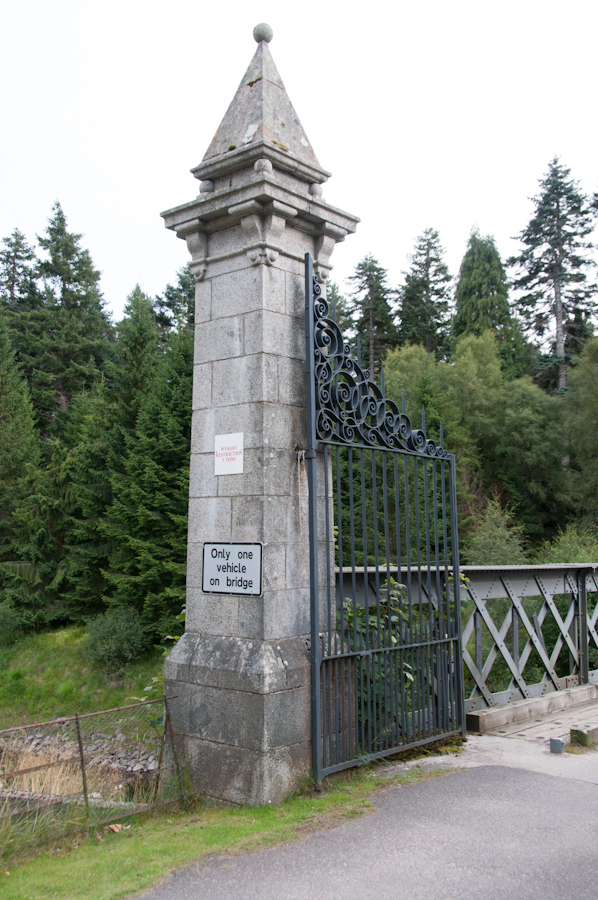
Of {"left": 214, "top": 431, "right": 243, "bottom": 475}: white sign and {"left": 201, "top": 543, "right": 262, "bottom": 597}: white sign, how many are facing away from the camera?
0

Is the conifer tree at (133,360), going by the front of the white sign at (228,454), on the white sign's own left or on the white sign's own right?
on the white sign's own right

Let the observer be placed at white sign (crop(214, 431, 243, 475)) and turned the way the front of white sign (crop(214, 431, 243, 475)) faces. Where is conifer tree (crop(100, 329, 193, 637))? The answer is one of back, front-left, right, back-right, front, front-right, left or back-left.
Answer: back-right

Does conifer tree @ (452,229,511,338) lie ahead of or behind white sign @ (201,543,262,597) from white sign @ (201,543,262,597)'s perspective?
behind

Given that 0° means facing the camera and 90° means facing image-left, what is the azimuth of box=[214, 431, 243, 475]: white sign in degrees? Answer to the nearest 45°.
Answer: approximately 45°

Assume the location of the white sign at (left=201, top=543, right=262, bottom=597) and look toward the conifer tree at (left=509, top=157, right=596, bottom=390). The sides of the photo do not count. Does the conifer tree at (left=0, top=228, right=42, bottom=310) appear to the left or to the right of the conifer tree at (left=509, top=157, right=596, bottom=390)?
left

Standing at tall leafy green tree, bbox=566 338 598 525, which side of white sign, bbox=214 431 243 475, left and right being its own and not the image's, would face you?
back

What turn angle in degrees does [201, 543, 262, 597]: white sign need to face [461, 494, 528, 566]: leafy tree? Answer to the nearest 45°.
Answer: approximately 180°

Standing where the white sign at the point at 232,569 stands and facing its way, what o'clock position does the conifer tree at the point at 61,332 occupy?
The conifer tree is roughly at 4 o'clock from the white sign.
